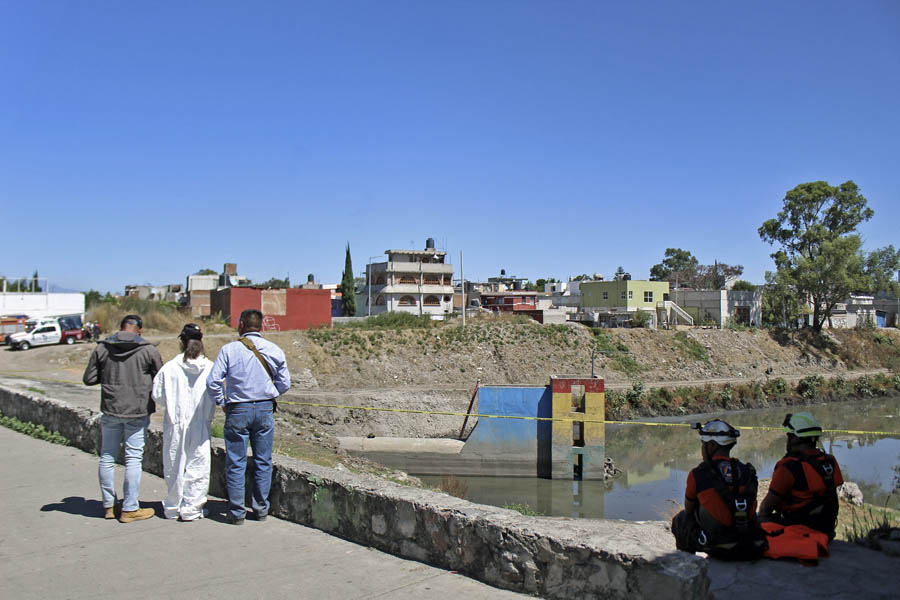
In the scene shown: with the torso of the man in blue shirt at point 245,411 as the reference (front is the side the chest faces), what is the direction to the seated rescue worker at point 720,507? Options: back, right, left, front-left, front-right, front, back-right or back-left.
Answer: back-right

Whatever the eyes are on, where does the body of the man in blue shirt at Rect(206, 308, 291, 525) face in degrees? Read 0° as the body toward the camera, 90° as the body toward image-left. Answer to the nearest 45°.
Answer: approximately 180°

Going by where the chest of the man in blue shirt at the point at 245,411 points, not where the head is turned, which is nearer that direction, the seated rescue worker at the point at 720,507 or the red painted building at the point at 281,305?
the red painted building

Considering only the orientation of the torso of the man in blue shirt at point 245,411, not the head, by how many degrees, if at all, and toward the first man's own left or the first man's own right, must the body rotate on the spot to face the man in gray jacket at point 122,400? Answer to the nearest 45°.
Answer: approximately 45° to the first man's own left

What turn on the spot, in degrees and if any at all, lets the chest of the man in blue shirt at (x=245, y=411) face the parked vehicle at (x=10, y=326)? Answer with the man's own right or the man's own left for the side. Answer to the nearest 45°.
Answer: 0° — they already face it

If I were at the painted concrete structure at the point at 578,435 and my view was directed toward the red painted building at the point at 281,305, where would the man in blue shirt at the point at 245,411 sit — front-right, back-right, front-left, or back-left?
back-left

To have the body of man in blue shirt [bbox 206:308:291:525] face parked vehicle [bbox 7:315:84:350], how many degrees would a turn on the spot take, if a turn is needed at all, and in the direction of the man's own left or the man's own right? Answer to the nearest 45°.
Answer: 0° — they already face it

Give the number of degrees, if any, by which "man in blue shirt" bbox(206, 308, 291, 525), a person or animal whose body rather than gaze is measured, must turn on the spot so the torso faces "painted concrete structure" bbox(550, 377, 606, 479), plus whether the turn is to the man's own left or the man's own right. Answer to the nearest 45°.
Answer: approximately 45° to the man's own right

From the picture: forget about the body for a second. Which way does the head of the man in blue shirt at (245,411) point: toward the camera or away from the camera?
away from the camera
